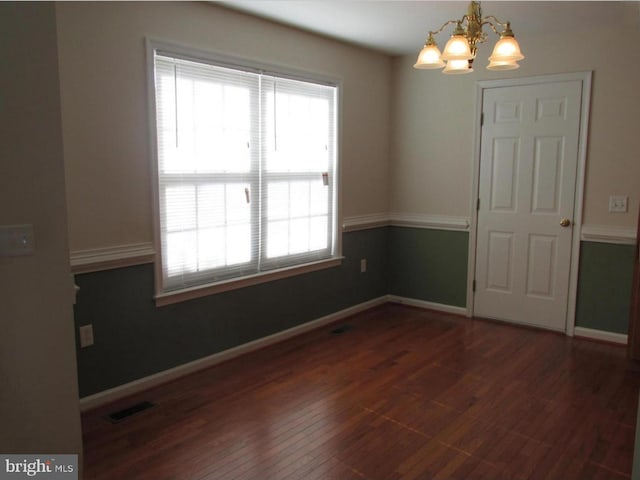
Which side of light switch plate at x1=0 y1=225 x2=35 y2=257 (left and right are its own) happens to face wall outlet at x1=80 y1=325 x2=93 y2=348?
back

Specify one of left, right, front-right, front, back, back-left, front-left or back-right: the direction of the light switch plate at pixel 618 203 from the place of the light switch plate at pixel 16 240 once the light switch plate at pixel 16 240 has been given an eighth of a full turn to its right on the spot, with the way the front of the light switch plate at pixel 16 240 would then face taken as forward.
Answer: back-left

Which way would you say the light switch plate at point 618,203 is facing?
toward the camera

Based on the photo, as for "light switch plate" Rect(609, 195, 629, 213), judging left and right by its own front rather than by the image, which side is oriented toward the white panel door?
right

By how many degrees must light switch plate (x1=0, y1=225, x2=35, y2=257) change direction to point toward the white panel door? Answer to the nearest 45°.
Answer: approximately 90° to its left

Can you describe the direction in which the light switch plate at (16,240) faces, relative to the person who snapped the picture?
facing the viewer

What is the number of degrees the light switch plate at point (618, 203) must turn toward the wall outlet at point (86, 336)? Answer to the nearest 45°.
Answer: approximately 45° to its right
